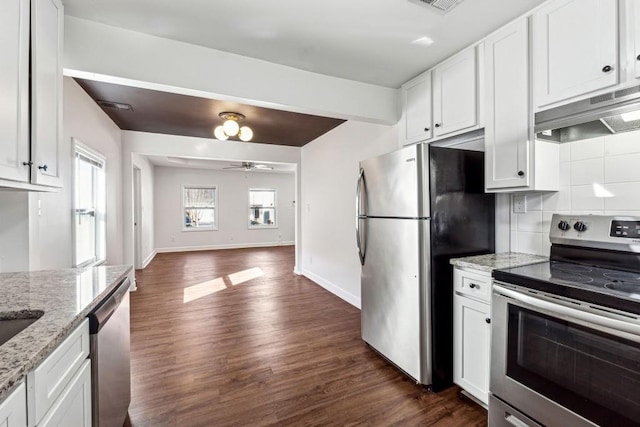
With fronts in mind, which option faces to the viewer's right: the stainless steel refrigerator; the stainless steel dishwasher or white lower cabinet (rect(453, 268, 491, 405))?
the stainless steel dishwasher

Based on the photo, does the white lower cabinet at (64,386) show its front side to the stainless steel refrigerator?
yes

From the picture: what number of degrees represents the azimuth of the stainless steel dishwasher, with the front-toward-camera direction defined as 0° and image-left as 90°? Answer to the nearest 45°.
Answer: approximately 270°

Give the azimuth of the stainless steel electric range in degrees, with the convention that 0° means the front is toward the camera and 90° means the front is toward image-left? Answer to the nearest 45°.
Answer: approximately 45°

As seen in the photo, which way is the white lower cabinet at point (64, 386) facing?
to the viewer's right

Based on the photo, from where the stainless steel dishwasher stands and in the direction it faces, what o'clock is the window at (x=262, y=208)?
The window is roughly at 10 o'clock from the stainless steel dishwasher.

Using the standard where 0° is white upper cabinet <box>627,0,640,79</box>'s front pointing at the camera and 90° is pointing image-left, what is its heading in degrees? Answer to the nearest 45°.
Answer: approximately 45°
